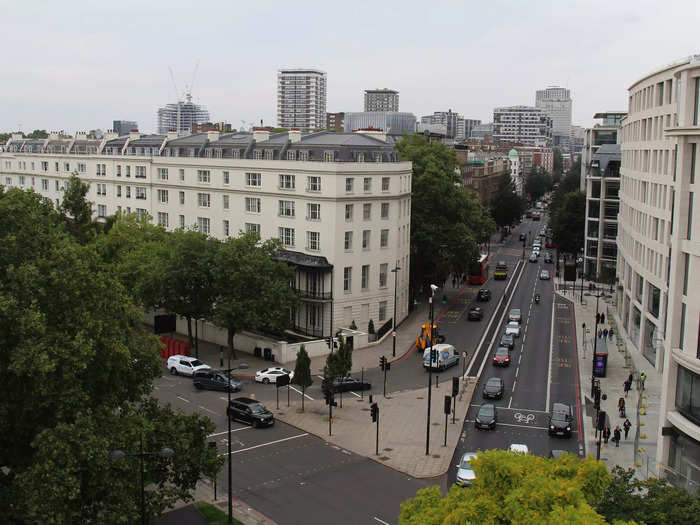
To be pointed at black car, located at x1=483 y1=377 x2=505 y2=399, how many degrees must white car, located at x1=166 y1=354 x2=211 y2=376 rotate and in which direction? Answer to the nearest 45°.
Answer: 0° — it already faces it

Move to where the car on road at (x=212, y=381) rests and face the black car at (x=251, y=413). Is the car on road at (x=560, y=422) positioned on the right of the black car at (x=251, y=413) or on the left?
left

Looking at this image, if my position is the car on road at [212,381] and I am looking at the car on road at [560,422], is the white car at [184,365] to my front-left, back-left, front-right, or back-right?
back-left

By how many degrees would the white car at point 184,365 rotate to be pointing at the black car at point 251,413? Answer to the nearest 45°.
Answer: approximately 45° to its right
